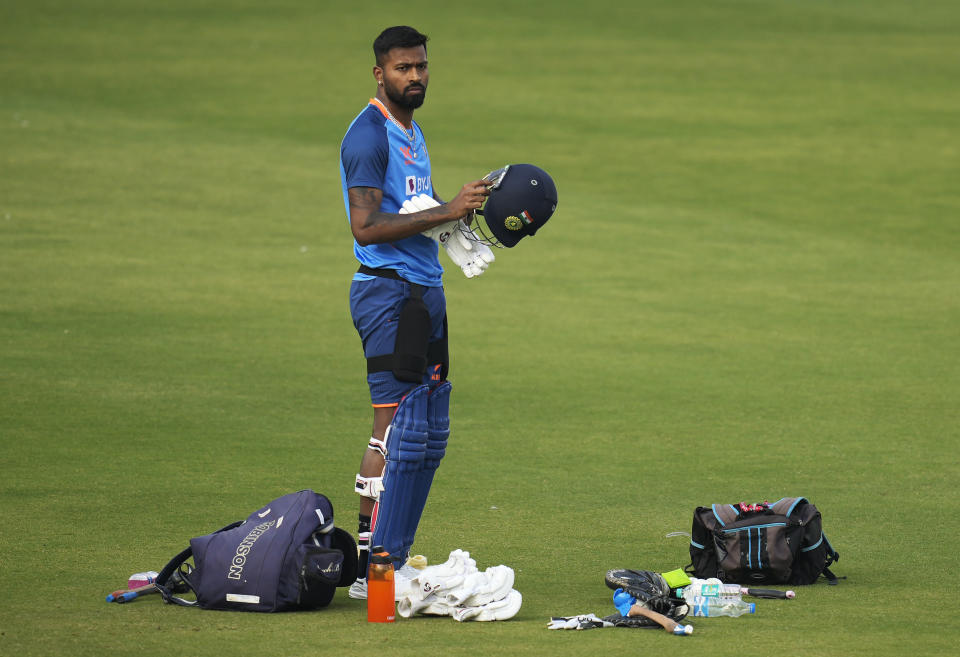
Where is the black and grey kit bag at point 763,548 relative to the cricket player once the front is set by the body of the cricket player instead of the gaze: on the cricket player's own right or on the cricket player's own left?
on the cricket player's own left

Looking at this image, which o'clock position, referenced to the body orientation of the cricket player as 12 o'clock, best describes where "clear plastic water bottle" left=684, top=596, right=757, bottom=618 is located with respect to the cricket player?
The clear plastic water bottle is roughly at 11 o'clock from the cricket player.

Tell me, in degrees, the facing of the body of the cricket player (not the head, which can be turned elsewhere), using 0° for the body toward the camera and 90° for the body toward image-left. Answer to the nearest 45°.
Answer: approximately 315°
